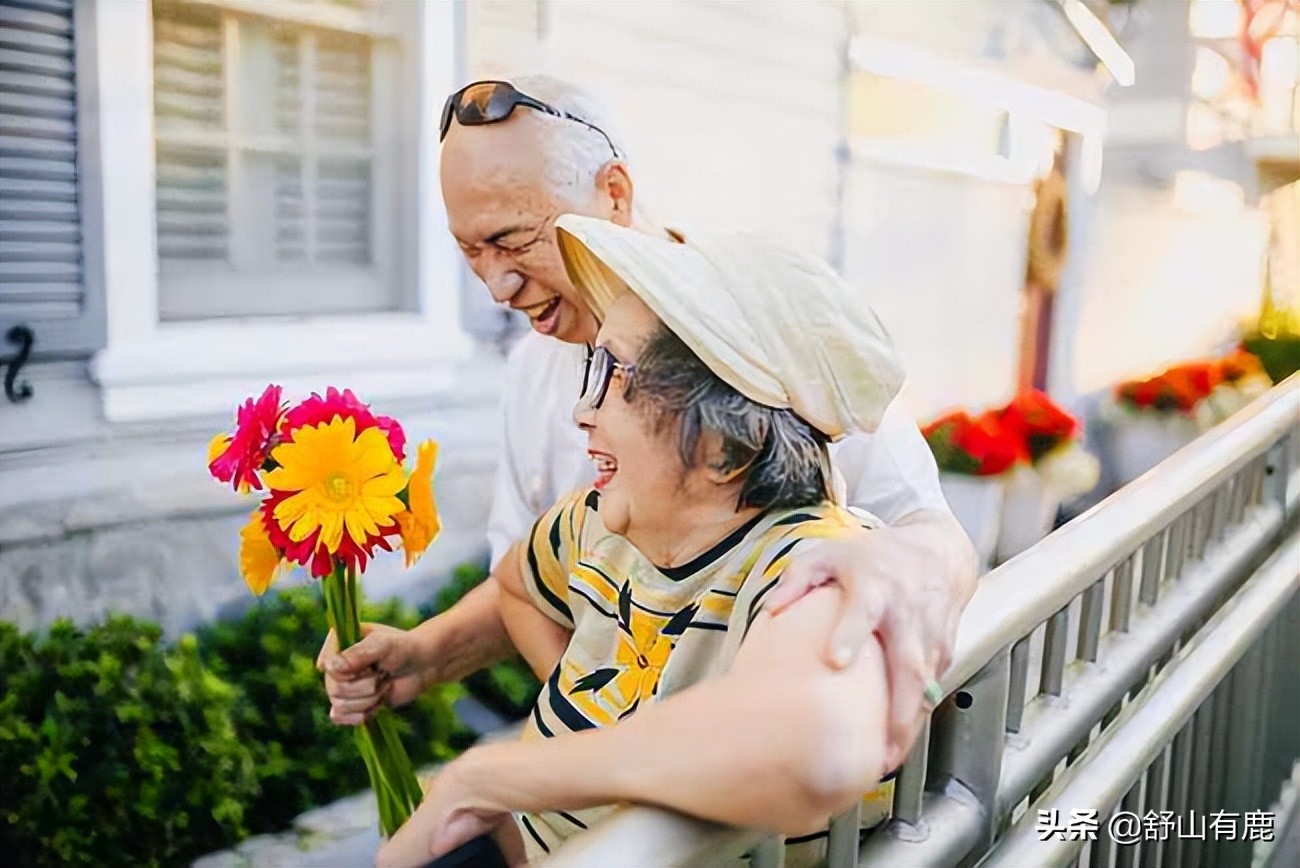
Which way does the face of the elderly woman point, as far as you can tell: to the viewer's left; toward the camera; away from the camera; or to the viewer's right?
to the viewer's left

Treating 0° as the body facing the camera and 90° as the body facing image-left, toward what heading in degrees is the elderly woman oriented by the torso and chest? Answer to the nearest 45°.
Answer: approximately 45°

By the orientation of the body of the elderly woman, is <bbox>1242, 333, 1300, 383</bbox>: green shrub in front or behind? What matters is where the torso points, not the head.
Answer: behind

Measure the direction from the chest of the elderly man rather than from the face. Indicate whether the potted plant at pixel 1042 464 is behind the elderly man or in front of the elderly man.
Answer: behind

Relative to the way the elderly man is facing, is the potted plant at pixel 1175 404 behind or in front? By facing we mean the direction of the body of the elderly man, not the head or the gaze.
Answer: behind

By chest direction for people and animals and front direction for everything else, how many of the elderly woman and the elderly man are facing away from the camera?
0

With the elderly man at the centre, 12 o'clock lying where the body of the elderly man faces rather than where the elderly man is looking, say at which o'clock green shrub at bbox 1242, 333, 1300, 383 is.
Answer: The green shrub is roughly at 6 o'clock from the elderly man.

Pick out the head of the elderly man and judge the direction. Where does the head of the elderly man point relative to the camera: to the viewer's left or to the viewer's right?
to the viewer's left
